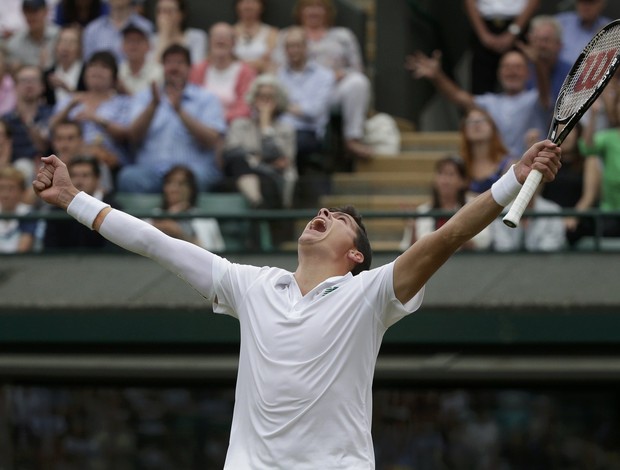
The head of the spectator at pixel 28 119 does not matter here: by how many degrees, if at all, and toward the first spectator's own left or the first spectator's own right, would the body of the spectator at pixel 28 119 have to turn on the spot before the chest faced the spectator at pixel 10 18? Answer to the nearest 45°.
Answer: approximately 180°

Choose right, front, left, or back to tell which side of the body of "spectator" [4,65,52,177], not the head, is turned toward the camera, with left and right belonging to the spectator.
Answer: front

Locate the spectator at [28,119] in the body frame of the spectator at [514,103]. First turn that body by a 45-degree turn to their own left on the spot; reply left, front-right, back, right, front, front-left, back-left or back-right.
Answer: back-right

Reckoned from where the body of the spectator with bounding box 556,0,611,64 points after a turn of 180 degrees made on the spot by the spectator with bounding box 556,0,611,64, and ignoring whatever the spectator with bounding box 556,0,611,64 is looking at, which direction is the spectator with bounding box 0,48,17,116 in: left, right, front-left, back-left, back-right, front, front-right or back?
left

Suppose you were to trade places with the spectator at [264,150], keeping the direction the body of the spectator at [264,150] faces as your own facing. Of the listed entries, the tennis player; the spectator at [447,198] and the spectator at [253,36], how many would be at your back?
1

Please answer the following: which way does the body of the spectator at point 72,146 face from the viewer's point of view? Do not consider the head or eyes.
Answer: toward the camera

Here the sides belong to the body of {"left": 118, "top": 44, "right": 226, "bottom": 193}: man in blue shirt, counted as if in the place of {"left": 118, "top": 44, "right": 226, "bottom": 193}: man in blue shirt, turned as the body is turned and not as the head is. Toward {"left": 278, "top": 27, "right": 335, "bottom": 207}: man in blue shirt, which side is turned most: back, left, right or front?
left

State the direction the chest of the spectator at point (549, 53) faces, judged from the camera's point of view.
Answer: toward the camera

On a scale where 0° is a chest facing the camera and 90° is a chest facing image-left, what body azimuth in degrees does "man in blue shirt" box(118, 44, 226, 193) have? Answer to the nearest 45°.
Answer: approximately 0°
